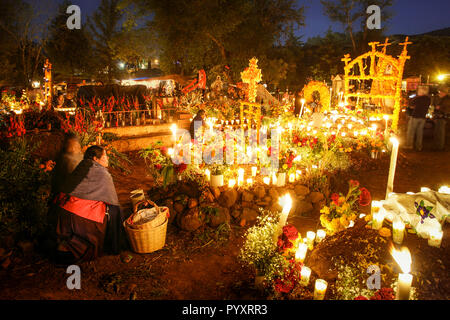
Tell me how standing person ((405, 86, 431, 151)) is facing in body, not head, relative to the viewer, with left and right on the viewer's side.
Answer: facing the viewer and to the left of the viewer

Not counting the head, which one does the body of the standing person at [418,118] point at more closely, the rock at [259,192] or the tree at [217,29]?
the rock

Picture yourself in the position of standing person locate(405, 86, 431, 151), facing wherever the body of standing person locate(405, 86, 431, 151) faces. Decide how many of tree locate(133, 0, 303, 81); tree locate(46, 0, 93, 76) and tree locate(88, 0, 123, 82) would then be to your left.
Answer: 0

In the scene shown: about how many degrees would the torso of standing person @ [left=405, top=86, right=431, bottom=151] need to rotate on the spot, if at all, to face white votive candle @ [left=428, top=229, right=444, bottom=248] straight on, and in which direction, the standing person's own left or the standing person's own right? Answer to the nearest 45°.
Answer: approximately 45° to the standing person's own left

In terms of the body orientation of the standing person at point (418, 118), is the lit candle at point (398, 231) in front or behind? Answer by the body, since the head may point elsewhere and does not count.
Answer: in front

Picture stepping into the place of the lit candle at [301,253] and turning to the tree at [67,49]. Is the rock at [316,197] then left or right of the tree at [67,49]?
right

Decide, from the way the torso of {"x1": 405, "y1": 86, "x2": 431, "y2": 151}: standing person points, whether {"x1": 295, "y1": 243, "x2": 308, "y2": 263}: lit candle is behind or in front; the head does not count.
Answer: in front

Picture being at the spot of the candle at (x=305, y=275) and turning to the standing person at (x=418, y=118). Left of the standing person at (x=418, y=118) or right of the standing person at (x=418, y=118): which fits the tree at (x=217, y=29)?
left

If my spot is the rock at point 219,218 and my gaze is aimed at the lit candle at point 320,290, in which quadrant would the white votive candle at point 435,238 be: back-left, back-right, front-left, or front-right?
front-left

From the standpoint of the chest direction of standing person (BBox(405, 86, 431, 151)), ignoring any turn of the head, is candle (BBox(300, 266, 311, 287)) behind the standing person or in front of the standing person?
in front
